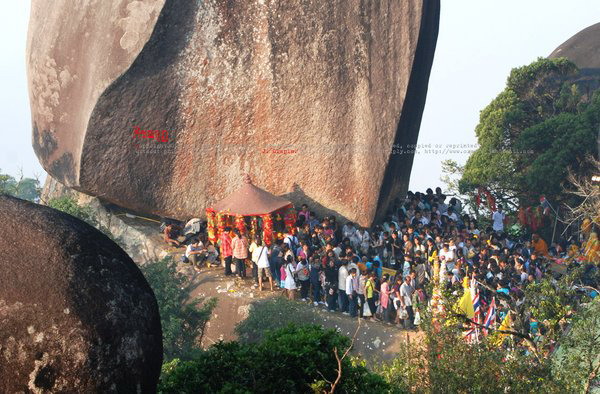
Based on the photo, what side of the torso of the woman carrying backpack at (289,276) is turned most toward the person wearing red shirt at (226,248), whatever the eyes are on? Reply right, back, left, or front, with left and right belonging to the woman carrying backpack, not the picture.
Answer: left

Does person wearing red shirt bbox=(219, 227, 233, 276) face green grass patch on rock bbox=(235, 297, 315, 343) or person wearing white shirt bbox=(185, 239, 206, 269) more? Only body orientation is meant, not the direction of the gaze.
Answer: the green grass patch on rock

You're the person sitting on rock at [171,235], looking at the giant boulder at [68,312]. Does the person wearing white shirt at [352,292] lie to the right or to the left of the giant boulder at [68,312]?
left

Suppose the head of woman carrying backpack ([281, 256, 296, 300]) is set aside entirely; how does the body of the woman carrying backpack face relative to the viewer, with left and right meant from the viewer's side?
facing away from the viewer and to the right of the viewer

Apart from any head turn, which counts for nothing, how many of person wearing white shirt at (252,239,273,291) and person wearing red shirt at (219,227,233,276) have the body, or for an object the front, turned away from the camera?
1
